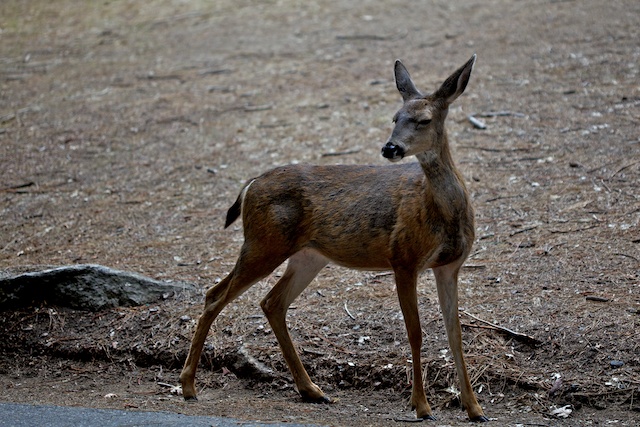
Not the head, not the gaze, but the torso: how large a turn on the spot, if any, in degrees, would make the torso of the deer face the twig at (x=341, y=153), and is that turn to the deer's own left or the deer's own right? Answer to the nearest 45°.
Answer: approximately 135° to the deer's own left

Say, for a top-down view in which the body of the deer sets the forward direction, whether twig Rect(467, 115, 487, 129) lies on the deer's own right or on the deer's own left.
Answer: on the deer's own left

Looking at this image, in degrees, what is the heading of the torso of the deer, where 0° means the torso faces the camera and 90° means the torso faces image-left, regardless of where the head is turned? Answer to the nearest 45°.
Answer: approximately 315°

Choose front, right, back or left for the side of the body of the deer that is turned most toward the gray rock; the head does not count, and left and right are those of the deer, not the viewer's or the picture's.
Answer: back

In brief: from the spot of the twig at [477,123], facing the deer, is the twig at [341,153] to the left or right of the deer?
right

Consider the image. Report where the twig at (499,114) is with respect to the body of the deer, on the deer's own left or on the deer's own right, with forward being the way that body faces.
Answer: on the deer's own left
